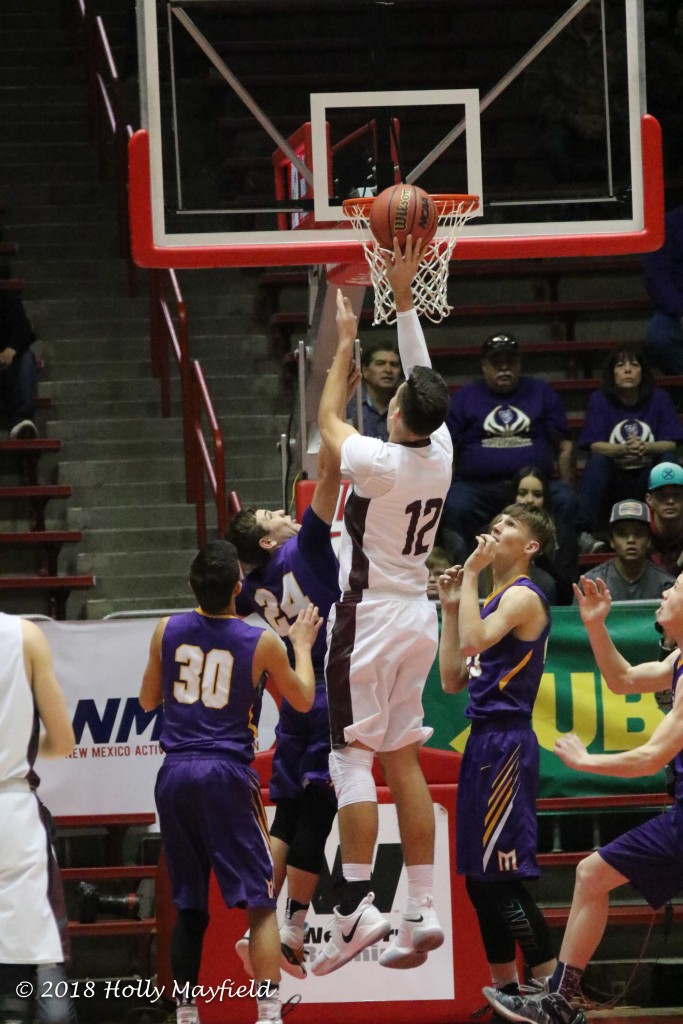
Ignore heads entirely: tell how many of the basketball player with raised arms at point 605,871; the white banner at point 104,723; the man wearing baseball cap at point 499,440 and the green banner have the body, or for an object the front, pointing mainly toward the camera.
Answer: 3

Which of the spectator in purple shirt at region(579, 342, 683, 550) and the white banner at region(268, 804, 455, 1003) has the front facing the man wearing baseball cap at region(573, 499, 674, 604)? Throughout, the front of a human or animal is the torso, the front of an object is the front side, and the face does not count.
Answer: the spectator in purple shirt

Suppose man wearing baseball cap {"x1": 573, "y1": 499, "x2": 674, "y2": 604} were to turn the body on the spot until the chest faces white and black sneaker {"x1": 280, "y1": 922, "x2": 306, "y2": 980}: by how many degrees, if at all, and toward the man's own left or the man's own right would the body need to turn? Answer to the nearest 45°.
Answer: approximately 45° to the man's own right

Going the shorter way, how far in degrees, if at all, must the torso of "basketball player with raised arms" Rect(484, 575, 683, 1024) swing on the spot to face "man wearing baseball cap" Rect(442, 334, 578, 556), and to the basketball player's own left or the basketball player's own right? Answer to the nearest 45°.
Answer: approximately 90° to the basketball player's own right

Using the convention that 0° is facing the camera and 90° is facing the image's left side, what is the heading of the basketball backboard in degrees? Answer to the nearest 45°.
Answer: approximately 0°

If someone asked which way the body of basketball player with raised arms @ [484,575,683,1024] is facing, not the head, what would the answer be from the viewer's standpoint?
to the viewer's left

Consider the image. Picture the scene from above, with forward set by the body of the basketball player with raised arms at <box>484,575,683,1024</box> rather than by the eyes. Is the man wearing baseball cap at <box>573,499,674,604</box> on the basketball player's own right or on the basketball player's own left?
on the basketball player's own right

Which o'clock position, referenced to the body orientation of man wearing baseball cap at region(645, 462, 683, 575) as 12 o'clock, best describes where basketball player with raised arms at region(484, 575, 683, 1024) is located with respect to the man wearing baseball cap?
The basketball player with raised arms is roughly at 12 o'clock from the man wearing baseball cap.

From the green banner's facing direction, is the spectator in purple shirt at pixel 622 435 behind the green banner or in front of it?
behind
